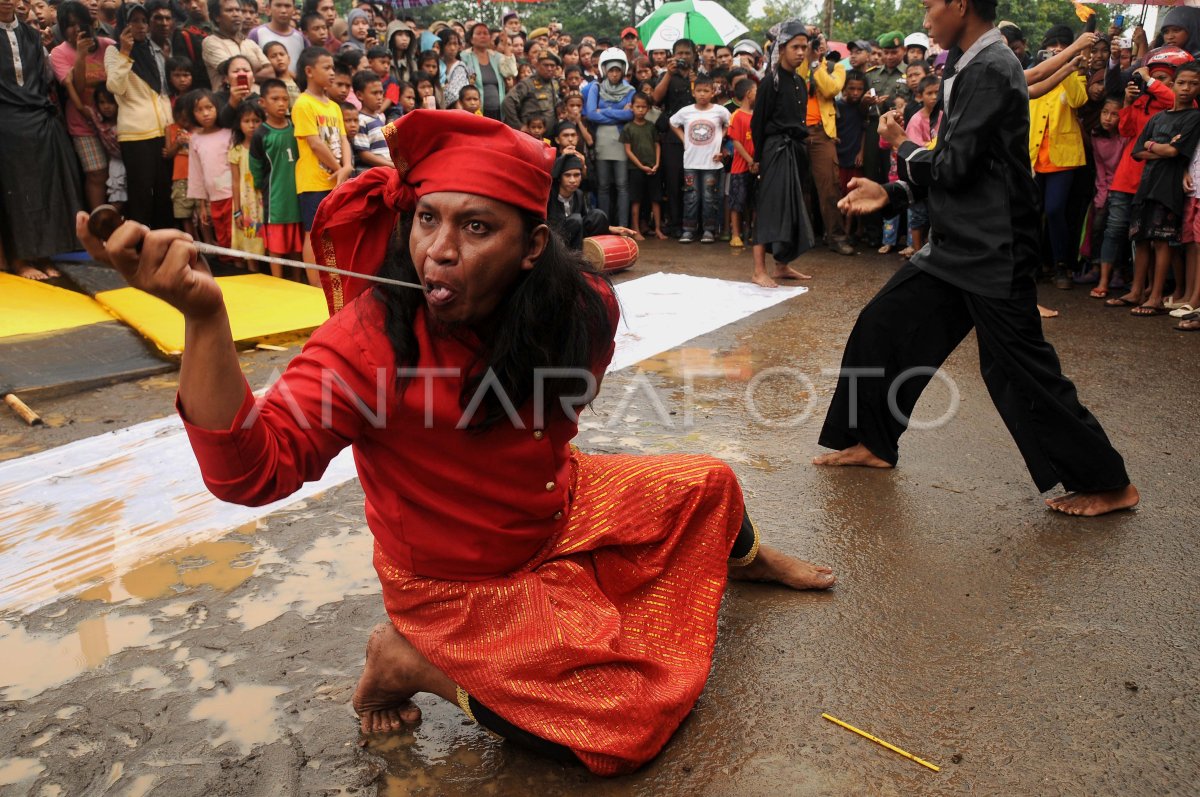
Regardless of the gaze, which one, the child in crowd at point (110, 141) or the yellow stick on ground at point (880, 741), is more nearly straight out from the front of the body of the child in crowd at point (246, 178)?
the yellow stick on ground

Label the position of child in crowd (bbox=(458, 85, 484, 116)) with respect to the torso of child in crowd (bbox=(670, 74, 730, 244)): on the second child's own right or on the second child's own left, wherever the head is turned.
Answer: on the second child's own right

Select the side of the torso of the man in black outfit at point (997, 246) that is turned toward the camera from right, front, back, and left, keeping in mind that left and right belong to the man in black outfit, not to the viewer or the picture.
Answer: left

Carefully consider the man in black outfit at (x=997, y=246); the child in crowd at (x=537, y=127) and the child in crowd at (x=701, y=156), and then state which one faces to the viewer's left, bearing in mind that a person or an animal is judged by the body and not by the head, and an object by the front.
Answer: the man in black outfit

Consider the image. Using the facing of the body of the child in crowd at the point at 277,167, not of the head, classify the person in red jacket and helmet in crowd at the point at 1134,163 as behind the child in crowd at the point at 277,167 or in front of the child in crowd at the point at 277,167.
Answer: in front

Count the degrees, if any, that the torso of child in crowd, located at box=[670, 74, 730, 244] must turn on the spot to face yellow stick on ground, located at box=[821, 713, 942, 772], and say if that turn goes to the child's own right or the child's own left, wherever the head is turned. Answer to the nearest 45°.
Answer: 0° — they already face it

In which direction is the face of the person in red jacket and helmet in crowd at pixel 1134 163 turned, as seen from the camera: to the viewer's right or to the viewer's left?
to the viewer's left

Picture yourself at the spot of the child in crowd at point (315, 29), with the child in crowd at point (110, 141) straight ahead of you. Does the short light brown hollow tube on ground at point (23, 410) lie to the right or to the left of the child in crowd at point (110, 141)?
left

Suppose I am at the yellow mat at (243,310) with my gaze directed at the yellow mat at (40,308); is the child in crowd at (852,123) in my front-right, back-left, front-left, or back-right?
back-right

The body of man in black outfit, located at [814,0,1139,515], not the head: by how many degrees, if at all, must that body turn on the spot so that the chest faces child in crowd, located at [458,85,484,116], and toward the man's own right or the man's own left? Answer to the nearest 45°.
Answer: approximately 45° to the man's own right

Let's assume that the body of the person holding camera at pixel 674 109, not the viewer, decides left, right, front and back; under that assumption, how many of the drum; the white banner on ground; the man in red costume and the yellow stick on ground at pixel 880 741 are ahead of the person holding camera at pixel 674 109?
4

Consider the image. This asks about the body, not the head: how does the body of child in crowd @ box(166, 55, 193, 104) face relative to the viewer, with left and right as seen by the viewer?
facing the viewer and to the right of the viewer

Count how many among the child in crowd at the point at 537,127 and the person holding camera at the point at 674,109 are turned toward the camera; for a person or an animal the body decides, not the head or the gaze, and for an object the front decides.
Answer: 2

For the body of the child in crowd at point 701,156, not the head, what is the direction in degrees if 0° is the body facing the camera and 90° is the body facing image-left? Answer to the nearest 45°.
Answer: approximately 0°

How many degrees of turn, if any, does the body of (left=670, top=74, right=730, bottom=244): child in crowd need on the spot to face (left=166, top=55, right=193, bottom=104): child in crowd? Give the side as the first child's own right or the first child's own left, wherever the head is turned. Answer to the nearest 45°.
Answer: approximately 45° to the first child's own right
